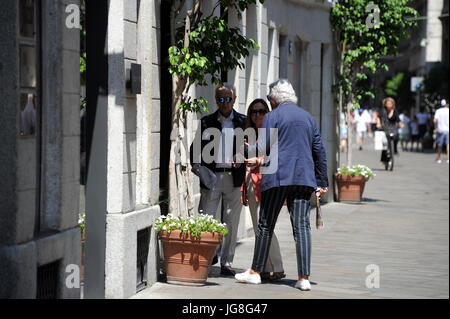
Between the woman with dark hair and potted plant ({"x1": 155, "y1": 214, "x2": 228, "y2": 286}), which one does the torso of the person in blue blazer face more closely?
the woman with dark hair

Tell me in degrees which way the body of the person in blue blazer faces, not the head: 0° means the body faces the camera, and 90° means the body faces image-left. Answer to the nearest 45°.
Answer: approximately 135°

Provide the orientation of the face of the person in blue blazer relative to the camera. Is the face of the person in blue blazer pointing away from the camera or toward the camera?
away from the camera

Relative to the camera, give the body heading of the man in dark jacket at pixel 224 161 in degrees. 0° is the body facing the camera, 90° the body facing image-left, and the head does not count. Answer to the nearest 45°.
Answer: approximately 0°

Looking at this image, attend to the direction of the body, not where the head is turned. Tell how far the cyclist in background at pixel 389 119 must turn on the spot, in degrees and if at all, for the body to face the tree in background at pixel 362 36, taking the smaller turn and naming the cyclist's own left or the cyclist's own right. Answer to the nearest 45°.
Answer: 0° — they already face it
